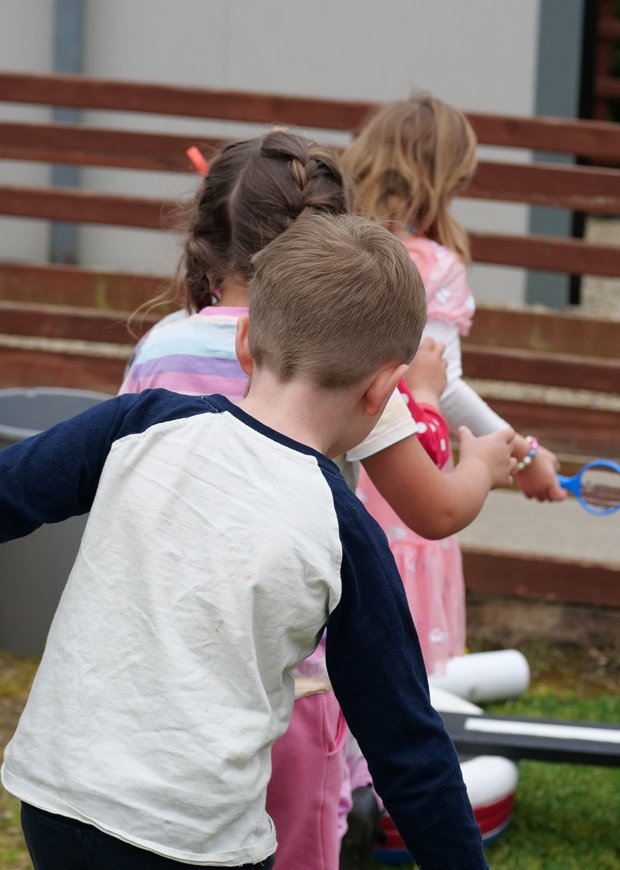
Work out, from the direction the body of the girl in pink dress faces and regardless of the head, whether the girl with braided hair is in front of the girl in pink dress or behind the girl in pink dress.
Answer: behind

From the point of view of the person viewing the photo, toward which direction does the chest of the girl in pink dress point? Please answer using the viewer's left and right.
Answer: facing away from the viewer and to the right of the viewer

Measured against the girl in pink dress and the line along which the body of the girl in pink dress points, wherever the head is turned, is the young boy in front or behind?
behind

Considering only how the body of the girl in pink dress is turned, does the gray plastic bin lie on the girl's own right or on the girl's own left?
on the girl's own left

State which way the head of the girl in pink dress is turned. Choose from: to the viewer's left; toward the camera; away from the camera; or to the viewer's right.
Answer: away from the camera
